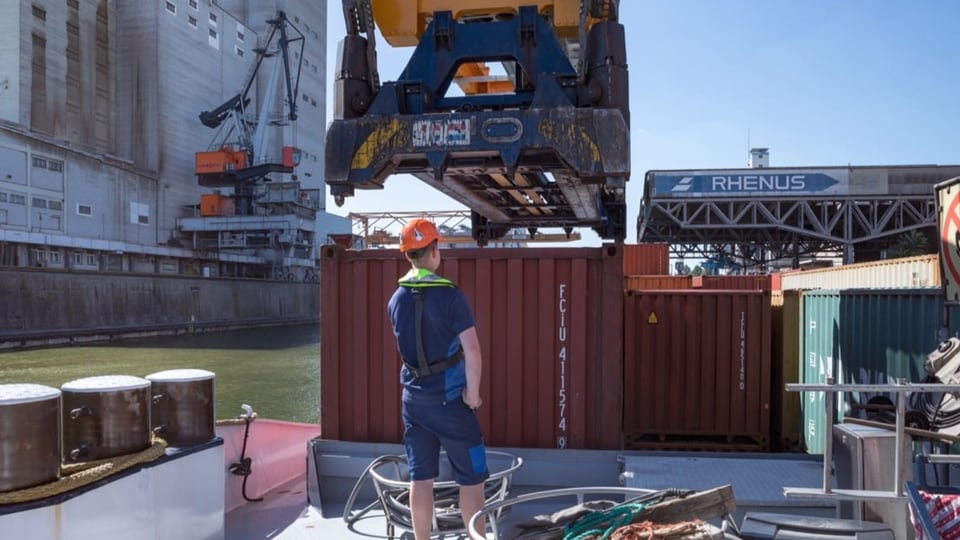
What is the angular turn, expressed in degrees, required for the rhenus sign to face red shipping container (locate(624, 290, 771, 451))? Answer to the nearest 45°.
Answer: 0° — it already faces it

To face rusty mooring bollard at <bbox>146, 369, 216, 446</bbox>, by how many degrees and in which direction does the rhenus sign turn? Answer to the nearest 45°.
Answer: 0° — it already faces it

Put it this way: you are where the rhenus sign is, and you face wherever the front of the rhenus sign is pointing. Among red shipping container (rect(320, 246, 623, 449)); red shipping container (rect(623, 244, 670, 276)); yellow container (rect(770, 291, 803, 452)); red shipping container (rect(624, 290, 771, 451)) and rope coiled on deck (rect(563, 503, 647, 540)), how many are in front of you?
5

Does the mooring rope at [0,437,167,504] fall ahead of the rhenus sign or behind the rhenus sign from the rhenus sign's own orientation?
ahead

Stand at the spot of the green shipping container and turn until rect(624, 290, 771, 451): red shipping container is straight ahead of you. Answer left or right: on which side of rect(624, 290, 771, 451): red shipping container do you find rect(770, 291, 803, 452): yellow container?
right

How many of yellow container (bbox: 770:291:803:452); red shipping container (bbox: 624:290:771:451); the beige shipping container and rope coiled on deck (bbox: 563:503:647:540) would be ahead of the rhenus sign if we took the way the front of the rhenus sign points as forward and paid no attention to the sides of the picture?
4

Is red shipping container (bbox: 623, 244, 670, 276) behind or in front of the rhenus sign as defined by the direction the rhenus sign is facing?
in front

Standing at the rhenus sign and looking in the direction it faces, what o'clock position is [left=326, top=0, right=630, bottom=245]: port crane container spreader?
The port crane container spreader is roughly at 12 o'clock from the rhenus sign.

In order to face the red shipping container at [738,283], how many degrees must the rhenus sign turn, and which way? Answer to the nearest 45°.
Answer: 0° — it already faces it

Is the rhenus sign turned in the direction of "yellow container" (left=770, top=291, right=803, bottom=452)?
yes

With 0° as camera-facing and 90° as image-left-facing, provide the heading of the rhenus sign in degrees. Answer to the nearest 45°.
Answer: approximately 0°

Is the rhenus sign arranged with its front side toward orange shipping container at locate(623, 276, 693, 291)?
yes
